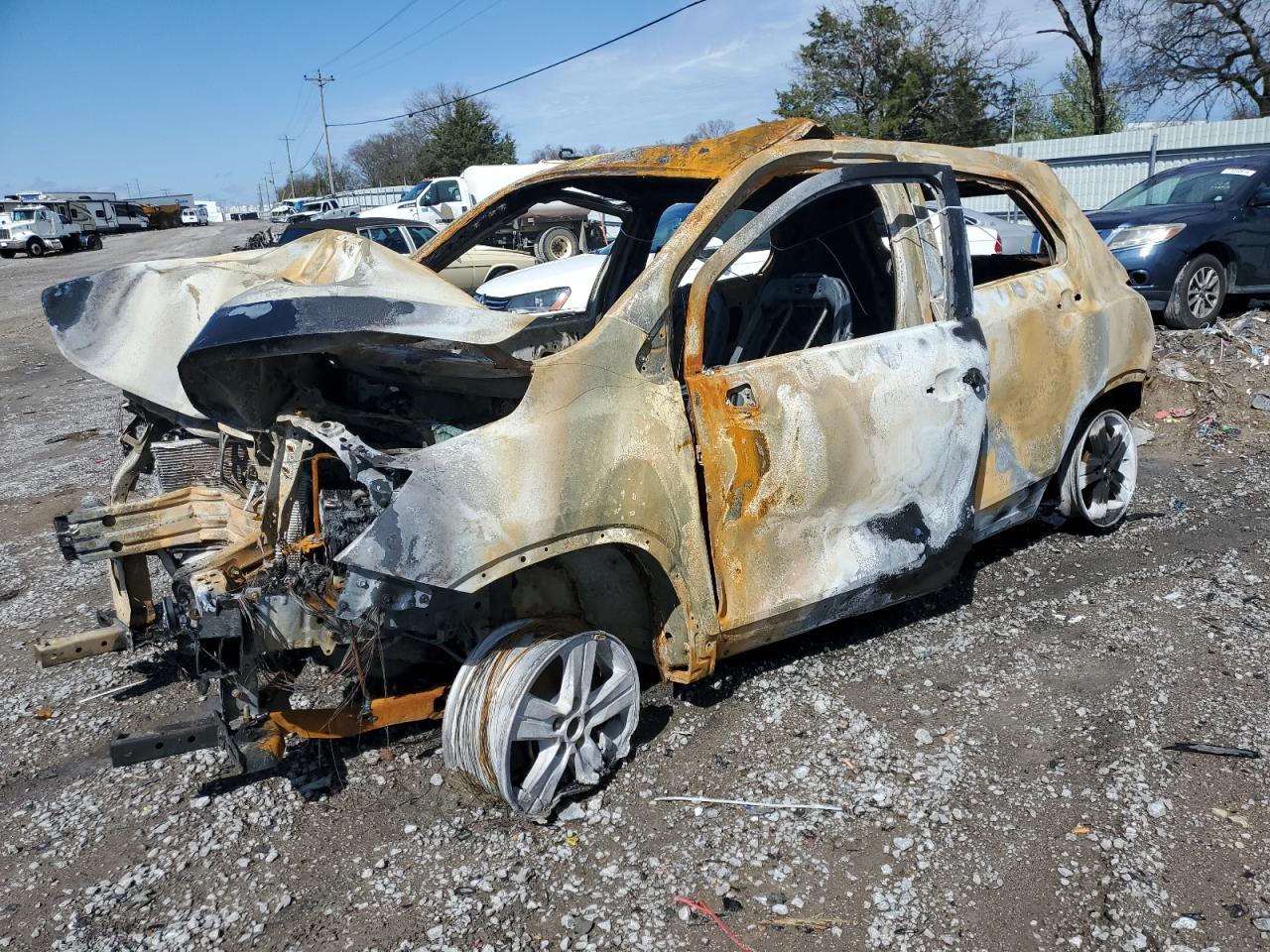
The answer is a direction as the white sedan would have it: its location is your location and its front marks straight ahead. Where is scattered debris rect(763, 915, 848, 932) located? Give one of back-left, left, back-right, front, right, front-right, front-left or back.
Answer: front-left

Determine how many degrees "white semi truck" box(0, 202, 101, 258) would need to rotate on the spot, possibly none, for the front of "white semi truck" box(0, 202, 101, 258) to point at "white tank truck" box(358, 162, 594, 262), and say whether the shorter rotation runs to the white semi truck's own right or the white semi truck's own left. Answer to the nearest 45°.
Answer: approximately 90° to the white semi truck's own left

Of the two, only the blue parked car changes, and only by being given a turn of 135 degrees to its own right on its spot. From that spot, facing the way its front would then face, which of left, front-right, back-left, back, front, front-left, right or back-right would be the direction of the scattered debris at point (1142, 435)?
back

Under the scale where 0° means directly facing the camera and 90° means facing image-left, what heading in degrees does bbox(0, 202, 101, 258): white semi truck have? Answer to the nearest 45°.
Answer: approximately 45°

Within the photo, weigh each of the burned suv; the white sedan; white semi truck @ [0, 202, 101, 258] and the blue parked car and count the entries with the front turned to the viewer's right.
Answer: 0

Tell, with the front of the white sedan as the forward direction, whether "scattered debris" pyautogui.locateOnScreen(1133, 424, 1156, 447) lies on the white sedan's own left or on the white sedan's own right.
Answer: on the white sedan's own left

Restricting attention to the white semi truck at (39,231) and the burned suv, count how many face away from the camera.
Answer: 0

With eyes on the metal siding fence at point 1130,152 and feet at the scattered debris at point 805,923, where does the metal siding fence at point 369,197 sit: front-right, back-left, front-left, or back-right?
front-left

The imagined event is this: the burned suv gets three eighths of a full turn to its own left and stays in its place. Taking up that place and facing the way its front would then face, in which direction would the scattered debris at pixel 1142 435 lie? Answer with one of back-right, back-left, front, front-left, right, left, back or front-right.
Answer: front-left

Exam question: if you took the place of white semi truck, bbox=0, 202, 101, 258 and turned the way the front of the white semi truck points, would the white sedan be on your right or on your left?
on your left

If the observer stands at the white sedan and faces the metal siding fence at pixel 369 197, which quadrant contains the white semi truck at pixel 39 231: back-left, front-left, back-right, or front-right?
front-left

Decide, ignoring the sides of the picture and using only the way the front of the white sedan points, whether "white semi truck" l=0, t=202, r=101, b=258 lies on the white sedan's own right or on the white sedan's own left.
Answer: on the white sedan's own right

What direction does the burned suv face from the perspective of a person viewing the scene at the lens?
facing the viewer and to the left of the viewer

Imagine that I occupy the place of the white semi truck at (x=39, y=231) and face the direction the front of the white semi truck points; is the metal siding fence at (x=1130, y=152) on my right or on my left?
on my left
